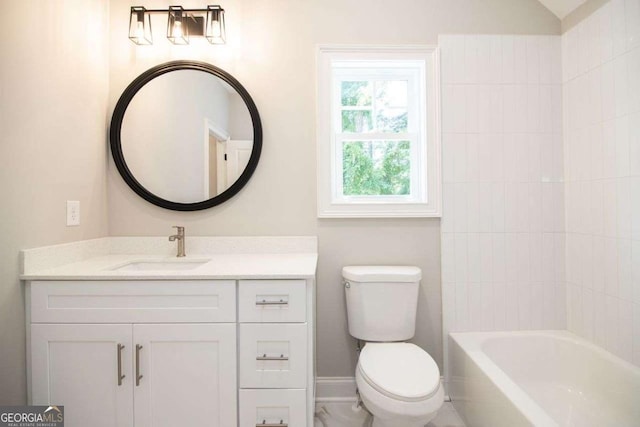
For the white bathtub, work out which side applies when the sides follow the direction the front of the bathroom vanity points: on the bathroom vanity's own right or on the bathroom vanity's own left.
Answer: on the bathroom vanity's own left

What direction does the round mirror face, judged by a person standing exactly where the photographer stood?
facing the viewer

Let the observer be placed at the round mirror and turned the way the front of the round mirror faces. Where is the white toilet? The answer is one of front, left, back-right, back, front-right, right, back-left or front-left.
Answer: front-left

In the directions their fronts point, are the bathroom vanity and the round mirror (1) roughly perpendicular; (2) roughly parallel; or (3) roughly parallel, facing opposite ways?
roughly parallel

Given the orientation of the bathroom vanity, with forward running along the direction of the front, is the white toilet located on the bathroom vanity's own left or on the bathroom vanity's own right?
on the bathroom vanity's own left

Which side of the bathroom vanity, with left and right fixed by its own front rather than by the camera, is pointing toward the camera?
front

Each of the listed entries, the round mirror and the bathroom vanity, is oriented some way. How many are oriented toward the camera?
2
